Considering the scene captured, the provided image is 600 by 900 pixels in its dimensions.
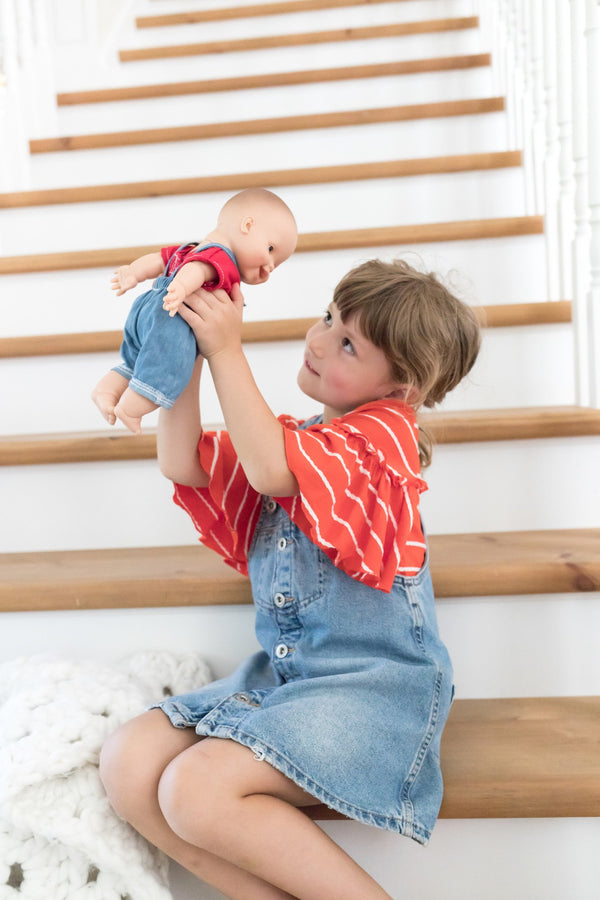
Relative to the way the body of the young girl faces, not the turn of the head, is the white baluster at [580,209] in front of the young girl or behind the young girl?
behind

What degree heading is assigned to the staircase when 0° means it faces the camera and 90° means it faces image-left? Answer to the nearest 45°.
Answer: approximately 0°

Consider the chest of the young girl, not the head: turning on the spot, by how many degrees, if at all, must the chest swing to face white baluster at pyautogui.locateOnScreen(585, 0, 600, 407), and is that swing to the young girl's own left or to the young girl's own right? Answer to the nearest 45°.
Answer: approximately 180°

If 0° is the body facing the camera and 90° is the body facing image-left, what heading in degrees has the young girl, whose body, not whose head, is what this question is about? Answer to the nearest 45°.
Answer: approximately 45°
